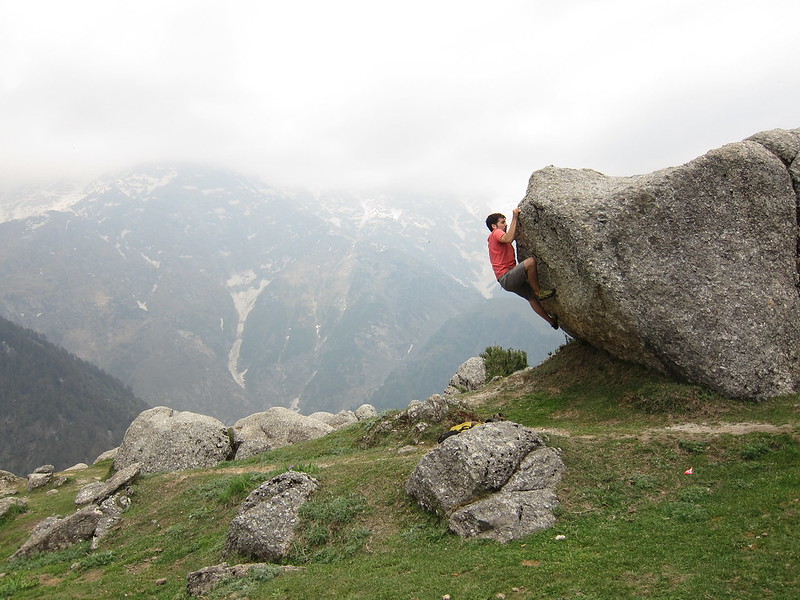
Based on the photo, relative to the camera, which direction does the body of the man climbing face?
to the viewer's right

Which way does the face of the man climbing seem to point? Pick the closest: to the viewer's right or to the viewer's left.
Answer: to the viewer's right

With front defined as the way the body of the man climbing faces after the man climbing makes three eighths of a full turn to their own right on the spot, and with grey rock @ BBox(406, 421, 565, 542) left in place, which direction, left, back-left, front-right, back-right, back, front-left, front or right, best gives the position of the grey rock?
front-left

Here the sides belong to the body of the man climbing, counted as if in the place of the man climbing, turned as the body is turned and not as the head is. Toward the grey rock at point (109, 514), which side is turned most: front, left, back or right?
back

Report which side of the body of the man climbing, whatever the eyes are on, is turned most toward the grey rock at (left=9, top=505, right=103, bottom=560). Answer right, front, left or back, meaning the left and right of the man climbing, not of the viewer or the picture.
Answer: back
